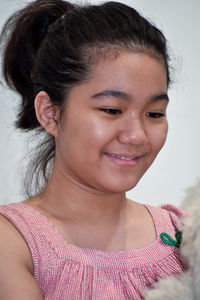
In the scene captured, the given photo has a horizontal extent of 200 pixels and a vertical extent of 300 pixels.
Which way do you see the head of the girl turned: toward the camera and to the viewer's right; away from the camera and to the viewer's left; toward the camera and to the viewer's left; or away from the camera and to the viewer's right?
toward the camera and to the viewer's right

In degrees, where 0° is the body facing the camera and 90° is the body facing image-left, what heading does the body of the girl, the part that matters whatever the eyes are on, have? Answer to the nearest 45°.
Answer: approximately 315°
